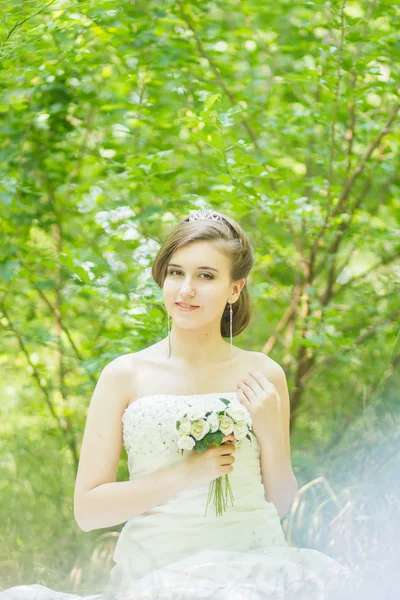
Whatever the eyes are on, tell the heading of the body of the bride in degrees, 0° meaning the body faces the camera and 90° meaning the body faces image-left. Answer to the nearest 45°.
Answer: approximately 0°

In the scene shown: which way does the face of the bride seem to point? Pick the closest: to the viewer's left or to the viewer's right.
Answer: to the viewer's left
